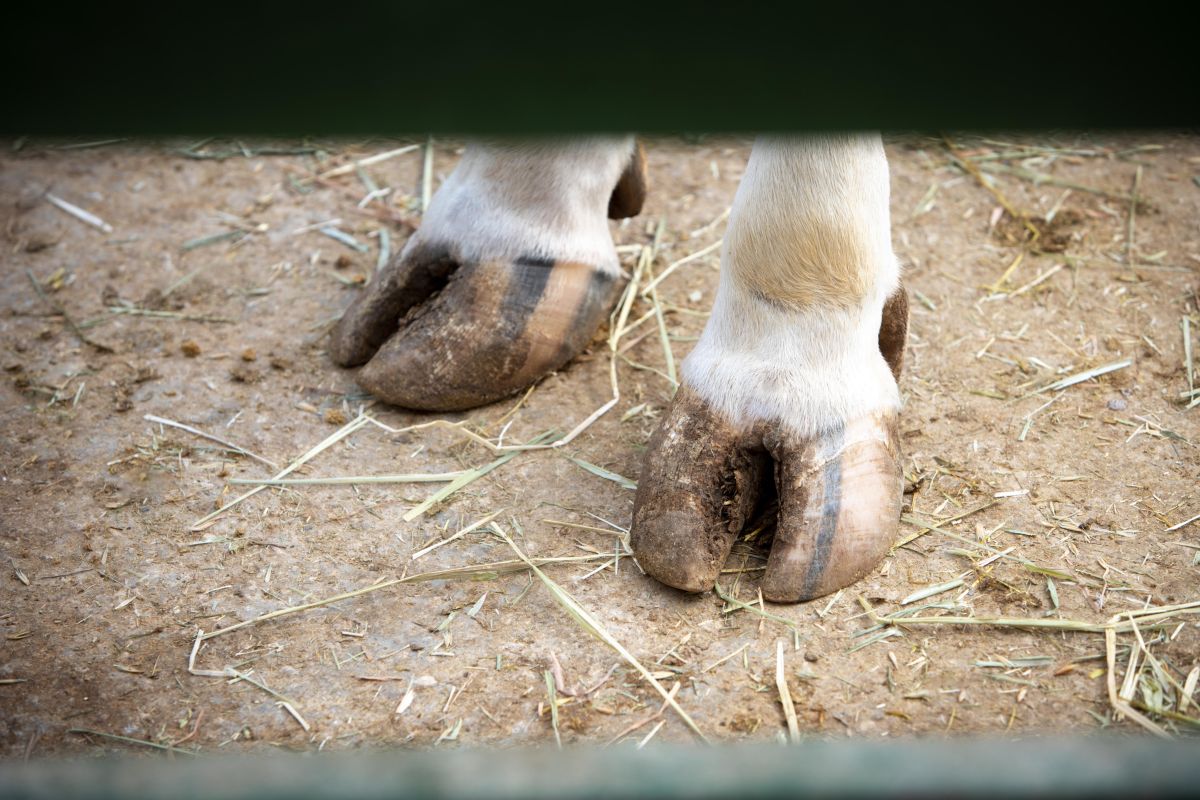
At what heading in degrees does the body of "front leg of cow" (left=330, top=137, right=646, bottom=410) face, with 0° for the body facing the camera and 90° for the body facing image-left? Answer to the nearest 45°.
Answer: approximately 45°
